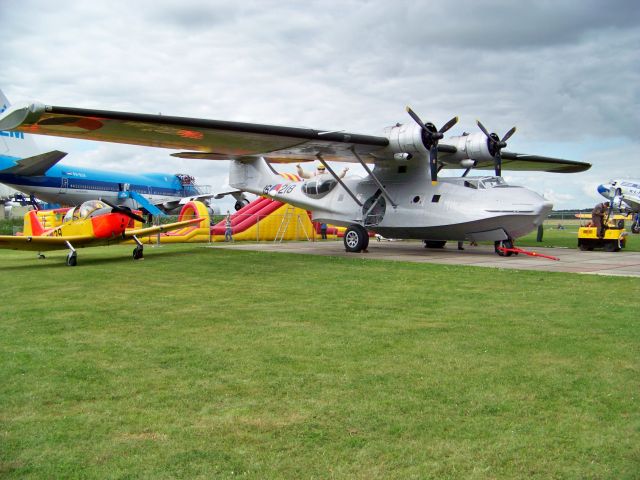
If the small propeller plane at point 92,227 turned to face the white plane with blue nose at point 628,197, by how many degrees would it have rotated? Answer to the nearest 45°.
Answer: approximately 45° to its left

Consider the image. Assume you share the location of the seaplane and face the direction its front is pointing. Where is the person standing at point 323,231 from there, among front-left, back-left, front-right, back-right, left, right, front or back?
back-left

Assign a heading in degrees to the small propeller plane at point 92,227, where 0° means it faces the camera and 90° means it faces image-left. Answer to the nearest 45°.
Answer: approximately 315°

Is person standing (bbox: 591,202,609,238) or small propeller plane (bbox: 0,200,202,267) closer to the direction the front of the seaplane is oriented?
the person standing

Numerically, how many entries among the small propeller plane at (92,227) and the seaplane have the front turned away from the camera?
0

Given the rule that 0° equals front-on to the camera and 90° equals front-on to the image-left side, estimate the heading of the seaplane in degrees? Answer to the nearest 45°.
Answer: approximately 315°

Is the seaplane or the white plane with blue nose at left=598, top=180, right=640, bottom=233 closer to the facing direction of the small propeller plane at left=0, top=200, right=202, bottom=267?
the seaplane

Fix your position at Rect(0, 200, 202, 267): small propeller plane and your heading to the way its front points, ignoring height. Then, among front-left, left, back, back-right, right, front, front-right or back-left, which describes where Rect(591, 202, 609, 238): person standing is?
front-left

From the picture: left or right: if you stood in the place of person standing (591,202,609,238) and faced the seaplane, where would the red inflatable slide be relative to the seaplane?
right

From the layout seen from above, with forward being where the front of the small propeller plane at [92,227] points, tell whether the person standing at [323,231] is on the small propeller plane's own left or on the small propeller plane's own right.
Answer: on the small propeller plane's own left

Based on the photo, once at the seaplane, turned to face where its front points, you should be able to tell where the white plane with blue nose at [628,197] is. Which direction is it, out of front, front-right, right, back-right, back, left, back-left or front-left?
left

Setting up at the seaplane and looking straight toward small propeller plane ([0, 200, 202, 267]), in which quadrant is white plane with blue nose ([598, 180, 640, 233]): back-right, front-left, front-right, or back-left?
back-right

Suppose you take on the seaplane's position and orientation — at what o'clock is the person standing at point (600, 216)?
The person standing is roughly at 10 o'clock from the seaplane.
